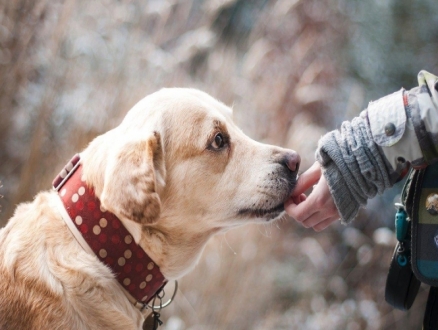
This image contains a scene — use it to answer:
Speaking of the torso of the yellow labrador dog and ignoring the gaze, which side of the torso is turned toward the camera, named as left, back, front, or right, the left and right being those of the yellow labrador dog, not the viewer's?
right
